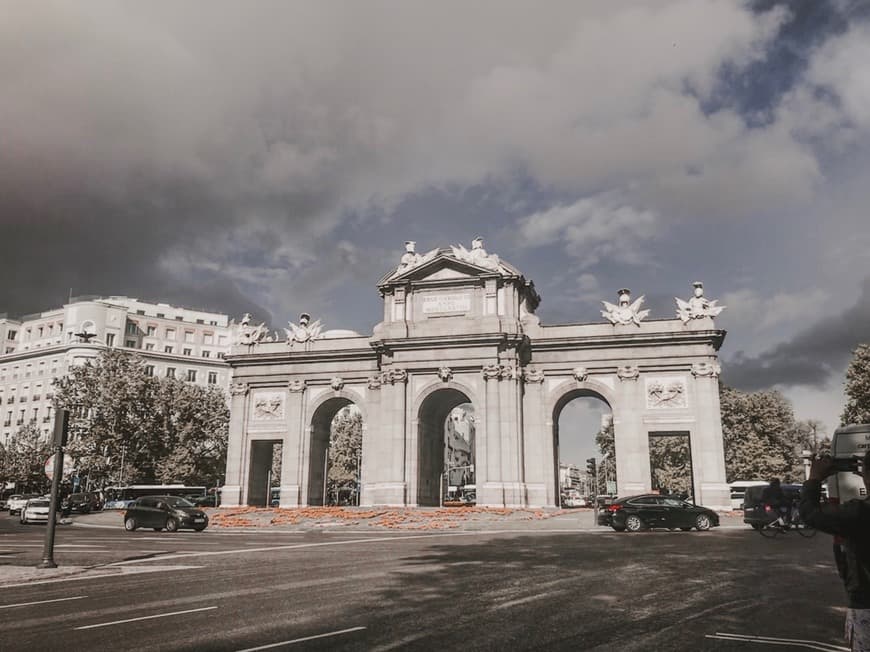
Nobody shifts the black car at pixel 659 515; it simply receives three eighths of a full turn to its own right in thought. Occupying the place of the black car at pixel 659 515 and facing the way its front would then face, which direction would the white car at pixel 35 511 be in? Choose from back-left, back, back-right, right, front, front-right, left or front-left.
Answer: front-right

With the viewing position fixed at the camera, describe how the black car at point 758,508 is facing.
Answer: facing away from the viewer and to the right of the viewer

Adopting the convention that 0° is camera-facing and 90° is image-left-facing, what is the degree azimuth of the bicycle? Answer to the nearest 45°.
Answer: approximately 270°

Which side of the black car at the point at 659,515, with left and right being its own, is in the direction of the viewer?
right

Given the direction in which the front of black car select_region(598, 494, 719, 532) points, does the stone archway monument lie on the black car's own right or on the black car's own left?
on the black car's own left

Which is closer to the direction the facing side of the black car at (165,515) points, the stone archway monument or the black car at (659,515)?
the black car

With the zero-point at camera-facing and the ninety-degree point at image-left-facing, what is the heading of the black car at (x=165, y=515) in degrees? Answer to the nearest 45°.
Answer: approximately 315°

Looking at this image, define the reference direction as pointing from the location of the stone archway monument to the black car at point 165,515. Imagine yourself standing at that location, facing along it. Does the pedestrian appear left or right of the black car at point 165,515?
left

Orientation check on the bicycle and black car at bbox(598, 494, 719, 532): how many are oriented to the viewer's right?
2

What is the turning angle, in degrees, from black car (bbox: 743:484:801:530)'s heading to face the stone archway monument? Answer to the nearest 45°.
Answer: approximately 90° to its left
